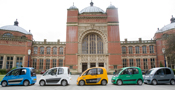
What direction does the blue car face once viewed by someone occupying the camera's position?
facing to the left of the viewer

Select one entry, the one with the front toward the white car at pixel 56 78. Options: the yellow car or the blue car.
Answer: the yellow car

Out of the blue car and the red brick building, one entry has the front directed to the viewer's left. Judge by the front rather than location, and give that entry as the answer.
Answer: the blue car

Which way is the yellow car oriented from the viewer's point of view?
to the viewer's left

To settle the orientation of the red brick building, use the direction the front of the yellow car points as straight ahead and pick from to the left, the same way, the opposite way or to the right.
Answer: to the left

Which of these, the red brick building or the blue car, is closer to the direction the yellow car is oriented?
the blue car

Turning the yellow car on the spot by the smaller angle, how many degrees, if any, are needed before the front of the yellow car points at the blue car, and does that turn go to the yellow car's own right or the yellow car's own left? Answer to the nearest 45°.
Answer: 0° — it already faces it

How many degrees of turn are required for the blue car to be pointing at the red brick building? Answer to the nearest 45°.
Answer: approximately 135° to its right

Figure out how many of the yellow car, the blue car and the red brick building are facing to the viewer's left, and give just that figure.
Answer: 2

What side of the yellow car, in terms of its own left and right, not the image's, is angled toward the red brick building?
right

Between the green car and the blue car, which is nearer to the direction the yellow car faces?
the blue car
